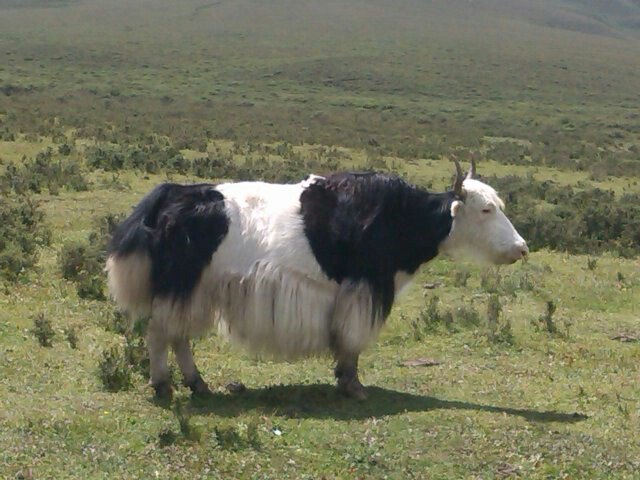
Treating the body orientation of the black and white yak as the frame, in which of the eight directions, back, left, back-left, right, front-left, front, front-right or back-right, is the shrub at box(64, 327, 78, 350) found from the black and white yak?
back-left

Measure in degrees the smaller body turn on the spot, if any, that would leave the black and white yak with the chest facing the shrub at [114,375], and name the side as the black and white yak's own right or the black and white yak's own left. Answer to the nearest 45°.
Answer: approximately 180°

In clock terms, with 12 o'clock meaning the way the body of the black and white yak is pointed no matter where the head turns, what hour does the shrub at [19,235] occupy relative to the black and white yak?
The shrub is roughly at 8 o'clock from the black and white yak.

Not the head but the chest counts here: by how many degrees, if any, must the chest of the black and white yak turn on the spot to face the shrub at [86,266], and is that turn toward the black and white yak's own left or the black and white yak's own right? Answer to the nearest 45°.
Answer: approximately 135° to the black and white yak's own left

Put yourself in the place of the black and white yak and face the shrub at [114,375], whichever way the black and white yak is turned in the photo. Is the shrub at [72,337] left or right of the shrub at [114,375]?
right

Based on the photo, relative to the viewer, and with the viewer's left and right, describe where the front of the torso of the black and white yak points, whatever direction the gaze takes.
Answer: facing to the right of the viewer

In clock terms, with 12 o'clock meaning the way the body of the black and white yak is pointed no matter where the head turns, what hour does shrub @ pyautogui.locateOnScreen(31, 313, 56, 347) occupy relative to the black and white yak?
The shrub is roughly at 7 o'clock from the black and white yak.

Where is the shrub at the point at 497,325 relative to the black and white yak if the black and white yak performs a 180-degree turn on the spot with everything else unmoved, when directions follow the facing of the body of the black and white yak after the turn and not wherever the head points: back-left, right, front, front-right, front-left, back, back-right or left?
back-right

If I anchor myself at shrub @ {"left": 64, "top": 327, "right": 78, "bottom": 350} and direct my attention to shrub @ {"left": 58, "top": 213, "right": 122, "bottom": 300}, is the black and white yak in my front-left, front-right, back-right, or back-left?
back-right
